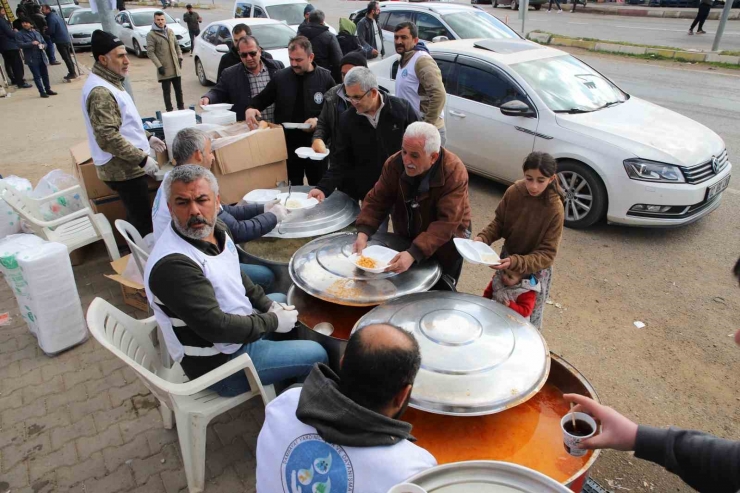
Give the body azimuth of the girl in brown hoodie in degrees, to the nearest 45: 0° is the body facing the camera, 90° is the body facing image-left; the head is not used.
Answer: approximately 45°

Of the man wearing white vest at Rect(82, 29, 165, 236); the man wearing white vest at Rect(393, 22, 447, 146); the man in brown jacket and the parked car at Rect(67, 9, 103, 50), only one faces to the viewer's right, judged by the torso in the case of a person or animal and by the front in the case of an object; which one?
the man wearing white vest at Rect(82, 29, 165, 236)

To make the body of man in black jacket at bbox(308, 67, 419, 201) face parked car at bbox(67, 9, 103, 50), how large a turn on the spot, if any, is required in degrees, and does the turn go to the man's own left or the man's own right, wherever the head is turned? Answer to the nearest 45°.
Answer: approximately 90° to the man's own right

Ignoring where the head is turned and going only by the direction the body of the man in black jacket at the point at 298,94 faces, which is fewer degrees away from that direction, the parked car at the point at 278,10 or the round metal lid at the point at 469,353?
the round metal lid

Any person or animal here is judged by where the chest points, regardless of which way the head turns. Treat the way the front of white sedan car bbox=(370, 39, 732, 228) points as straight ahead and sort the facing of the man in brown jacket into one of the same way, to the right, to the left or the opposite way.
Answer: to the right

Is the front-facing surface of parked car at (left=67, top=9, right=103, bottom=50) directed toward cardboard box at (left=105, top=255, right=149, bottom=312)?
yes

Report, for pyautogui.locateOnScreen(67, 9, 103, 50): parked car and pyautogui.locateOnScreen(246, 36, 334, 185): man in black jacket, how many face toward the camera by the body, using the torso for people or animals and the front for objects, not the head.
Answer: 2

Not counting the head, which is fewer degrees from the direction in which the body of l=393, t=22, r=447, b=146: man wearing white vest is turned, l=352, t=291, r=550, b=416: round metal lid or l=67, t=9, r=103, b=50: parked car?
the round metal lid

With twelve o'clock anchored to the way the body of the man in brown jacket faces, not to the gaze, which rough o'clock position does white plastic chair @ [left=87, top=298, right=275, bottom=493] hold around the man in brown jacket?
The white plastic chair is roughly at 12 o'clock from the man in brown jacket.

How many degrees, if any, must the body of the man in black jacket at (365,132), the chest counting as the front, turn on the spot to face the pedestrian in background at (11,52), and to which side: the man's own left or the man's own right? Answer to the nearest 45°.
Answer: approximately 90° to the man's own right

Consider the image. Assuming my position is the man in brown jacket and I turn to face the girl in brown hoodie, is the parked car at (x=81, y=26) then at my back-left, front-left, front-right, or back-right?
back-left

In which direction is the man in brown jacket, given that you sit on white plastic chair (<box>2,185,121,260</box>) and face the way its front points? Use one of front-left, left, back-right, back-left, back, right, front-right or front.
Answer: front-right

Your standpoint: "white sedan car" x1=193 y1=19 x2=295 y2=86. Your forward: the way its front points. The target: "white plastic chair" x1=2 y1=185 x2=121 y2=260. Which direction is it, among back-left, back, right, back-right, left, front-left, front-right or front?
front-right

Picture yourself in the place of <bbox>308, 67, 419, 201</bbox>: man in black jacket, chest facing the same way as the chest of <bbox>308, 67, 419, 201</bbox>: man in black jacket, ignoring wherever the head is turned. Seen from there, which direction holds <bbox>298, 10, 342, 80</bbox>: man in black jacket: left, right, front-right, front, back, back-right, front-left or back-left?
back-right
